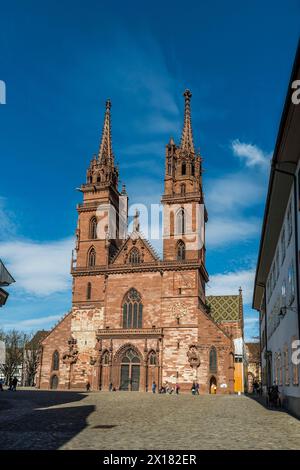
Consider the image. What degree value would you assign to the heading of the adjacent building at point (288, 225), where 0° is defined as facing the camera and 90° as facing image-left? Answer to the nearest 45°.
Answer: approximately 90°
